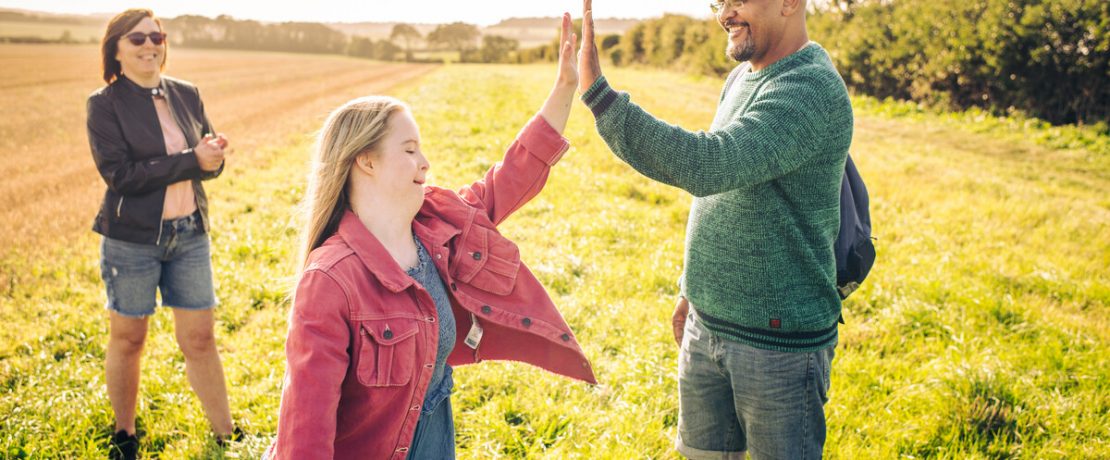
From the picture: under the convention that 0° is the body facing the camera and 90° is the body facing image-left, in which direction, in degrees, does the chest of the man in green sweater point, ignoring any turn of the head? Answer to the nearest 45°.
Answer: approximately 45°

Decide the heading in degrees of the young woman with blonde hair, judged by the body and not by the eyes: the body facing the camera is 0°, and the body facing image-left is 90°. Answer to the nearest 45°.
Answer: approximately 315°

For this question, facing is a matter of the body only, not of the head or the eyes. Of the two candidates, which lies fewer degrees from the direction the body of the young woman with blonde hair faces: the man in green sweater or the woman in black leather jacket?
the man in green sweater

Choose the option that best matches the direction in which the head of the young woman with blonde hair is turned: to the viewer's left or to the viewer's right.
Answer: to the viewer's right

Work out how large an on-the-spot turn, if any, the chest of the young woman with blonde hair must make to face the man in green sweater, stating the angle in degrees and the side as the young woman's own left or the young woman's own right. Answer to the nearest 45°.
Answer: approximately 45° to the young woman's own left

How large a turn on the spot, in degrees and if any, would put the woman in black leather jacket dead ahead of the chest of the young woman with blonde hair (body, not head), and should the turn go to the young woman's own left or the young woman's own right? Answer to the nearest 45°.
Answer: approximately 180°

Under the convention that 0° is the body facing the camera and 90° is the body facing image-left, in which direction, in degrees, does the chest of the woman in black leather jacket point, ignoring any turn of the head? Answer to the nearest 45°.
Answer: approximately 315°

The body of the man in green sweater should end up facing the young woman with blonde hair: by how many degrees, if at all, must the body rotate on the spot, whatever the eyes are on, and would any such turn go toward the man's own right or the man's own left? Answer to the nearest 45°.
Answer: approximately 45° to the man's own right

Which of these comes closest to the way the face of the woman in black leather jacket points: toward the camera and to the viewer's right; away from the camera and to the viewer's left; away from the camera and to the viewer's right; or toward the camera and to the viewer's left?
toward the camera and to the viewer's right

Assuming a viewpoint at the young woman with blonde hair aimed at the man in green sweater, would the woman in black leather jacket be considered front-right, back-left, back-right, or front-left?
back-left

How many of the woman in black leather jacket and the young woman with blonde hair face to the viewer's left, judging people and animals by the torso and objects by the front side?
0

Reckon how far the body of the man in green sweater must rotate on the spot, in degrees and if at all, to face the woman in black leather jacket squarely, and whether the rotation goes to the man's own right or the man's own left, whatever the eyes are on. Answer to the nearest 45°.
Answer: approximately 45° to the man's own right
